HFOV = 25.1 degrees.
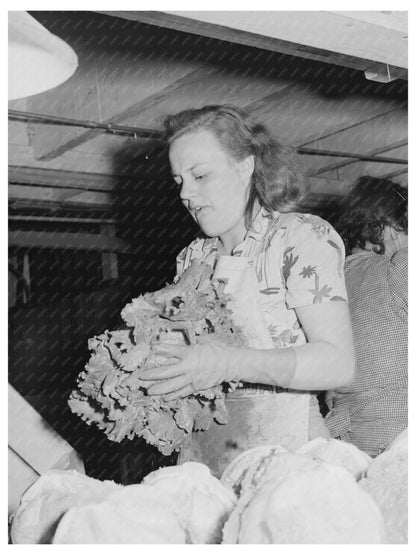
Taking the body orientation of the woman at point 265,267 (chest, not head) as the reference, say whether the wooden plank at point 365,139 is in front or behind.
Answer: behind

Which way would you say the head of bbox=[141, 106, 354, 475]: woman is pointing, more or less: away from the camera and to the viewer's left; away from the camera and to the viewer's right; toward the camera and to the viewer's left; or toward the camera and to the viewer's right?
toward the camera and to the viewer's left

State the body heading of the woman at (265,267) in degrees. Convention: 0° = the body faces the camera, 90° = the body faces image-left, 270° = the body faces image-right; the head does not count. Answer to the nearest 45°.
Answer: approximately 45°

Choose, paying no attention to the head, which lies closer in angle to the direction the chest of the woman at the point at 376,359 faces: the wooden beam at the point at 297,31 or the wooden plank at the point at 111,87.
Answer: the wooden plank

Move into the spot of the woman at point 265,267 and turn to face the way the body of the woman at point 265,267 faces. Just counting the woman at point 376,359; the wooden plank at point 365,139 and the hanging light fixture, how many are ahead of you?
1

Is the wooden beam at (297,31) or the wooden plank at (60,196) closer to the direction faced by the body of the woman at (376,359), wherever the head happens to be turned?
the wooden plank
